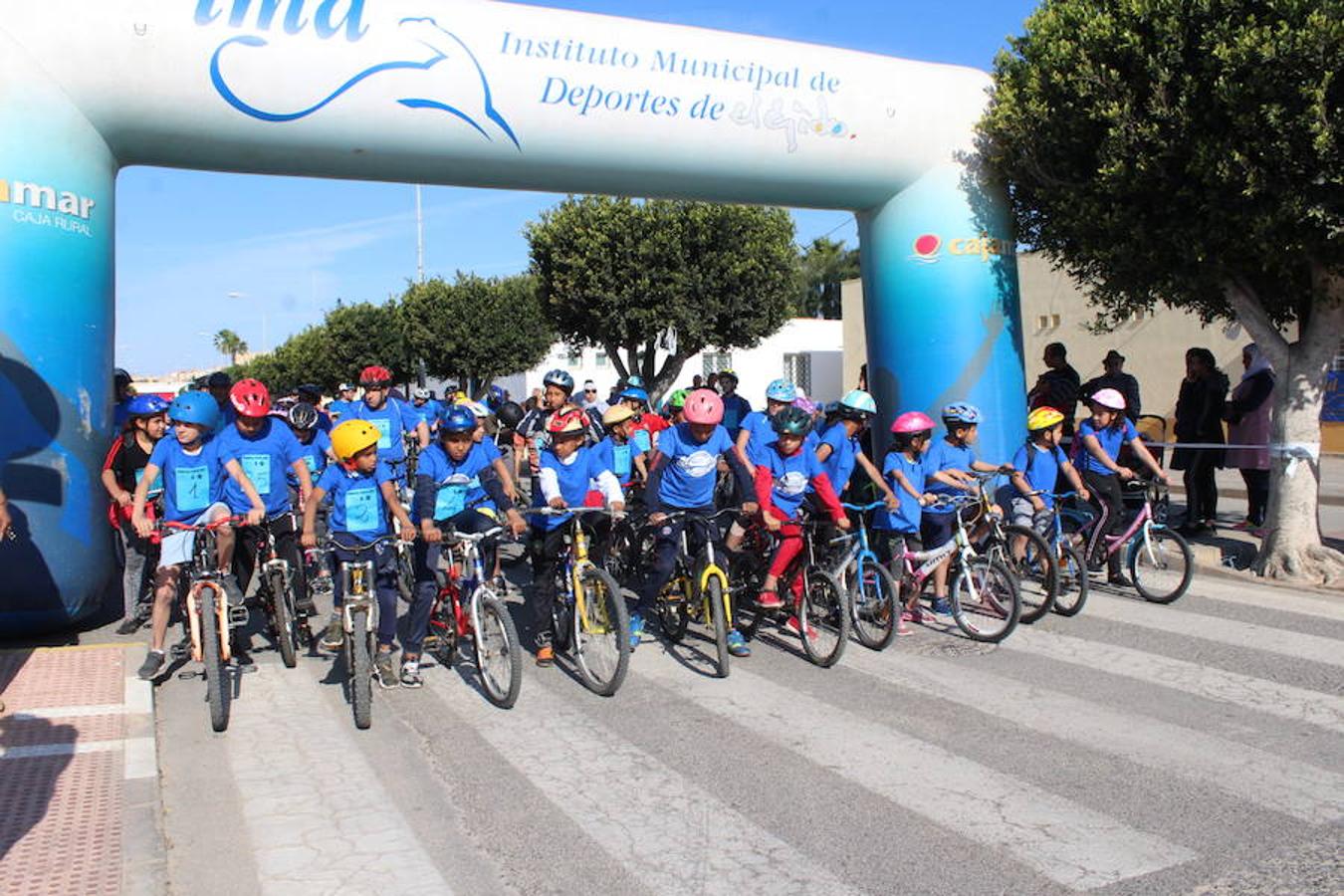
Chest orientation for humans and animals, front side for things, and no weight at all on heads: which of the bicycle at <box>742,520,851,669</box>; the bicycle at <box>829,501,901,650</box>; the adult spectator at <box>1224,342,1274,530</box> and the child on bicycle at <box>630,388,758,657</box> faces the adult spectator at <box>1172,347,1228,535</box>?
the adult spectator at <box>1224,342,1274,530</box>

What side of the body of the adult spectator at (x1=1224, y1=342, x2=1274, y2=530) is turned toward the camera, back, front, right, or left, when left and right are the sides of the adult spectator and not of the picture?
left

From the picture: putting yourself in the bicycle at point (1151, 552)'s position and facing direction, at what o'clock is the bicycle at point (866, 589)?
the bicycle at point (866, 589) is roughly at 3 o'clock from the bicycle at point (1151, 552).

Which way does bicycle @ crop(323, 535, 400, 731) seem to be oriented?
toward the camera

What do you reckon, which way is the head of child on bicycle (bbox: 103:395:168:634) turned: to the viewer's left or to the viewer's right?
to the viewer's right

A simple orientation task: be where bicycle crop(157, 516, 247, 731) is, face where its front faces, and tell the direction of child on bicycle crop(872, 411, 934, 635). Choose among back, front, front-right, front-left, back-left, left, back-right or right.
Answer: left

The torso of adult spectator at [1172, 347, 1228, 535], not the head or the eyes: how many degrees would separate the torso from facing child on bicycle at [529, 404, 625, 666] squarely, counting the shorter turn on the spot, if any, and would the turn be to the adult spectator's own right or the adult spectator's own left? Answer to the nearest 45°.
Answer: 0° — they already face them

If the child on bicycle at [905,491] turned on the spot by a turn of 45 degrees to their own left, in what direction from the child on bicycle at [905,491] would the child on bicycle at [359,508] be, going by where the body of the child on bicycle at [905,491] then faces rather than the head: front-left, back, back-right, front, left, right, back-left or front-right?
back-right
